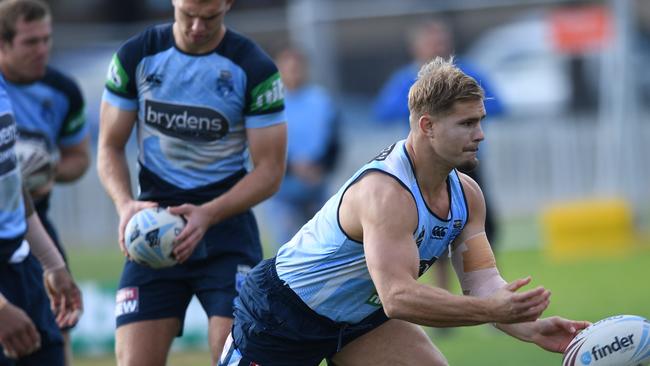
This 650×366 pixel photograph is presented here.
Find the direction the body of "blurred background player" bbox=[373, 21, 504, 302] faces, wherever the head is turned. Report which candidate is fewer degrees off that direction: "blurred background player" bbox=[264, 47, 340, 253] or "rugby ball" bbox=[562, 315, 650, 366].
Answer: the rugby ball

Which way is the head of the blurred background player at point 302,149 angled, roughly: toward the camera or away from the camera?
toward the camera

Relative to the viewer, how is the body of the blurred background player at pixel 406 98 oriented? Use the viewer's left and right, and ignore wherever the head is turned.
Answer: facing the viewer

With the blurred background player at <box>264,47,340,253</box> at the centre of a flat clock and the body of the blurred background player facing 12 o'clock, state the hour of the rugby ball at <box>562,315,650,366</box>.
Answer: The rugby ball is roughly at 12 o'clock from the blurred background player.

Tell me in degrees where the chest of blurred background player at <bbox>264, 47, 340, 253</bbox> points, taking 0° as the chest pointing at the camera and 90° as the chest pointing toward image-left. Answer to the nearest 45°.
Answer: approximately 45°

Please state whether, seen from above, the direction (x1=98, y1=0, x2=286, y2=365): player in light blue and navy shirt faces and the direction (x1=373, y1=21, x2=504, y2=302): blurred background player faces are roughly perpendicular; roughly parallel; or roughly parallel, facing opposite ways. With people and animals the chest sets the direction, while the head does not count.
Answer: roughly parallel

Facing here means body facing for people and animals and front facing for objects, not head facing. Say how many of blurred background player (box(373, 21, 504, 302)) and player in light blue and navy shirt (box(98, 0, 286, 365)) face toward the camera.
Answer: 2

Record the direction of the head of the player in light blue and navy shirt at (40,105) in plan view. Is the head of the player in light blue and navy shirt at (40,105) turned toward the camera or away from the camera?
toward the camera

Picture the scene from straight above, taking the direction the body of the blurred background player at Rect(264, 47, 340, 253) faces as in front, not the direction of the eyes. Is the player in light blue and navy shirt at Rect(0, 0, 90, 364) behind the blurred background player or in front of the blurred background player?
in front

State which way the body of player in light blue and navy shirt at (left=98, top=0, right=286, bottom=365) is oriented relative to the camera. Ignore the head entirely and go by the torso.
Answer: toward the camera

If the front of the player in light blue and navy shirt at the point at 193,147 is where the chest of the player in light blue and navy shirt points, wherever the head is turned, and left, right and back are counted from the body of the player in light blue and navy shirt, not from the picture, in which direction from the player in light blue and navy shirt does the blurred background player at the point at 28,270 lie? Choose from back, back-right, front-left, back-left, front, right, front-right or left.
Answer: right

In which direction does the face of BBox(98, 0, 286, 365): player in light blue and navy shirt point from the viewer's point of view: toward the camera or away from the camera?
toward the camera
